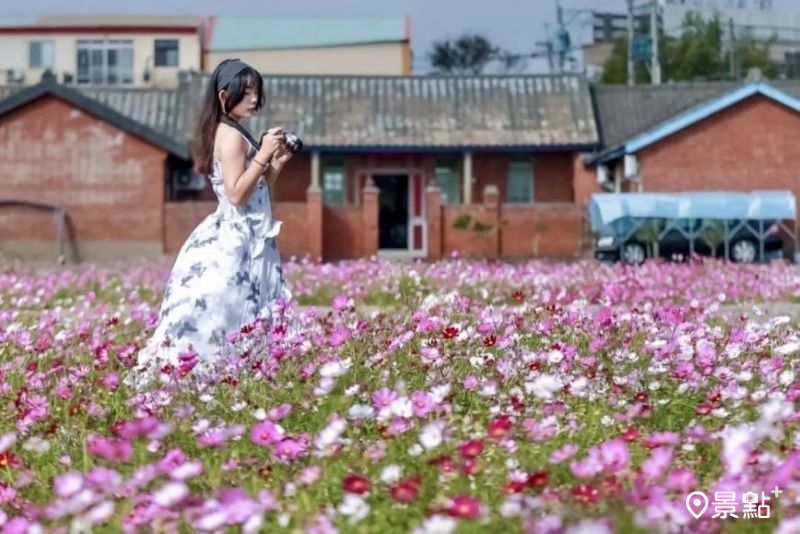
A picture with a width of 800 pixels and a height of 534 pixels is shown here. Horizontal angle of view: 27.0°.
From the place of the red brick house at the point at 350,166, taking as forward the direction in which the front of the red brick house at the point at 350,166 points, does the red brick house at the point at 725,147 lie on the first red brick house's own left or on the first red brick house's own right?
on the first red brick house's own left

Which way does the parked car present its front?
to the viewer's left

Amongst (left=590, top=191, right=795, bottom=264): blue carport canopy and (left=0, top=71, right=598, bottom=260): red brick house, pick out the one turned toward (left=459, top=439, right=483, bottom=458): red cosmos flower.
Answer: the red brick house

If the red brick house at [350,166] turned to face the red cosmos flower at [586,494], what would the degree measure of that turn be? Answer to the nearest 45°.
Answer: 0° — it already faces it

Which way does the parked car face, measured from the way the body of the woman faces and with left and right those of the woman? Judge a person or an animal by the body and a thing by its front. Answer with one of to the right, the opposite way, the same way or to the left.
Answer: the opposite way

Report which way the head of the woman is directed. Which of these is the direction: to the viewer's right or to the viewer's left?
to the viewer's right

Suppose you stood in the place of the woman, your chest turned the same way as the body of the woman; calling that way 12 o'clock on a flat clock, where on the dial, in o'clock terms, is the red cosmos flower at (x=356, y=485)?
The red cosmos flower is roughly at 3 o'clock from the woman.

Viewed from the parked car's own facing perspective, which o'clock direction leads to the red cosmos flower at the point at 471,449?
The red cosmos flower is roughly at 9 o'clock from the parked car.

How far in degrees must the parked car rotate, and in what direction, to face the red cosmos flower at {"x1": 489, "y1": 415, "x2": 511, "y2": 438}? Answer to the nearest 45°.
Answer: approximately 90° to its left

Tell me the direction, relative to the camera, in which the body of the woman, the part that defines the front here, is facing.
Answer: to the viewer's right
